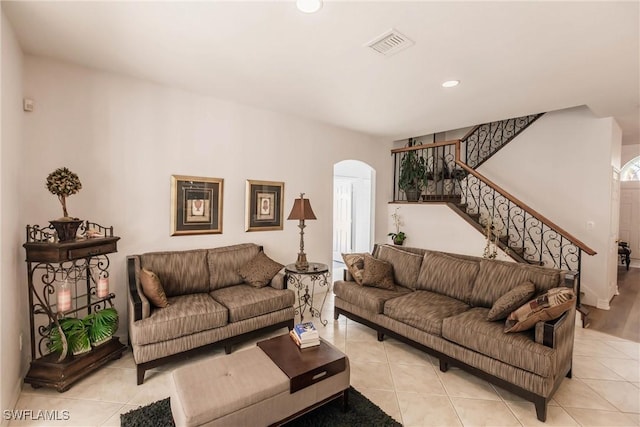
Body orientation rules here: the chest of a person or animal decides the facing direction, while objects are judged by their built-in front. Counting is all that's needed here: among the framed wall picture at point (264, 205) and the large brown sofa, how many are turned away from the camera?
0

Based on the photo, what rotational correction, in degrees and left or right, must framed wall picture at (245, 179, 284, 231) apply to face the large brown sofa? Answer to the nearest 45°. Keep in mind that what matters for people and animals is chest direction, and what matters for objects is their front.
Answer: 0° — it already faces it

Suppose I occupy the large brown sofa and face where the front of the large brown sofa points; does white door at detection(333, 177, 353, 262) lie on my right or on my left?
on my right

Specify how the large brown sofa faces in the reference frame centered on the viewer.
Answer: facing the viewer and to the left of the viewer

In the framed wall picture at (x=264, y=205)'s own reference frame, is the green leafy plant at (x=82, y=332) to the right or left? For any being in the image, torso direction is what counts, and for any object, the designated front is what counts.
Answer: on its right

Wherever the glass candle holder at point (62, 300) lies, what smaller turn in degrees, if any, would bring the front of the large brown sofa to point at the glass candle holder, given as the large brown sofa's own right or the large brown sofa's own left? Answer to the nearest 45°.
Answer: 0° — it already faces it

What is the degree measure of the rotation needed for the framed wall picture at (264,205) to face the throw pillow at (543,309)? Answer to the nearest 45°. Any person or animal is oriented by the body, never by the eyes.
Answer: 0° — it already faces it

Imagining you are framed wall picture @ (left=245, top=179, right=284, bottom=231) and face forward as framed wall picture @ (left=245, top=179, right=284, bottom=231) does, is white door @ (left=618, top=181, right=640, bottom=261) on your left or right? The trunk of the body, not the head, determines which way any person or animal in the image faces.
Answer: on your left

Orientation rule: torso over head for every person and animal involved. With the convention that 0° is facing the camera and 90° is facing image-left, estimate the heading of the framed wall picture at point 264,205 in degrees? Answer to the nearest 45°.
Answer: approximately 315°

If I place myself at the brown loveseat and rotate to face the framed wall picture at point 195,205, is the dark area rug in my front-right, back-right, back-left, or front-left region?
back-right

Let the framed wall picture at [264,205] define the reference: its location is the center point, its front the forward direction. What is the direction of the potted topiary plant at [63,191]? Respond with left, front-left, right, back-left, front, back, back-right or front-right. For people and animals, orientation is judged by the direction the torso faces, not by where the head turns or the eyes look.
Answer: right

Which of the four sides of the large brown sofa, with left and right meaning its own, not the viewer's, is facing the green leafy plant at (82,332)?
front

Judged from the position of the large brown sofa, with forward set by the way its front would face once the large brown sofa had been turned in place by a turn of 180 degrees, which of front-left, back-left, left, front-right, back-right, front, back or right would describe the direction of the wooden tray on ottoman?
back

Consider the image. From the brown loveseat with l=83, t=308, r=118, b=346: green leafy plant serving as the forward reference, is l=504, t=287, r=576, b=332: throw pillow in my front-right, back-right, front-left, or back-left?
back-left
